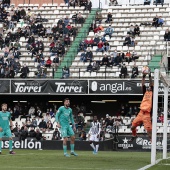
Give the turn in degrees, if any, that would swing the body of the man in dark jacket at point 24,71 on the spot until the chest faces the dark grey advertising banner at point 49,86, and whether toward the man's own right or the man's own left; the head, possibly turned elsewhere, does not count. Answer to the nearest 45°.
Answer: approximately 45° to the man's own left

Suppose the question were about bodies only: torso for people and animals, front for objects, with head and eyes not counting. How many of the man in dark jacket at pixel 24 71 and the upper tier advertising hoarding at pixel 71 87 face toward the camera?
2

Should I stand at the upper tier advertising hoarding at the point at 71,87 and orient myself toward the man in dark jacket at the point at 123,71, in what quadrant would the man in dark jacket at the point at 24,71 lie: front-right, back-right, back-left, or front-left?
back-left

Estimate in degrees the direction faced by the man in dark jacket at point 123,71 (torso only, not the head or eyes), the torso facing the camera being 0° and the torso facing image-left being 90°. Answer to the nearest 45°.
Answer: approximately 45°

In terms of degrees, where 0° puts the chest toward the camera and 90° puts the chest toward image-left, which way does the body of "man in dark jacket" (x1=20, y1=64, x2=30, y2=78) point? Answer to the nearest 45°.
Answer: approximately 0°

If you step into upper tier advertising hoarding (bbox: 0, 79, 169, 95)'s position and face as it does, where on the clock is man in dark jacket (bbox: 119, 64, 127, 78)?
The man in dark jacket is roughly at 9 o'clock from the upper tier advertising hoarding.

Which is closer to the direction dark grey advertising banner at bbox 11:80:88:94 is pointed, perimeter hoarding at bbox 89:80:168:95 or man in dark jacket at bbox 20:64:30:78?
the perimeter hoarding

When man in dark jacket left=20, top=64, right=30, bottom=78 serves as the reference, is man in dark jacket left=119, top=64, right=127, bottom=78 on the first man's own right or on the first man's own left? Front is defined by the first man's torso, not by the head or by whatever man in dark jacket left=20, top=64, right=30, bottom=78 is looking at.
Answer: on the first man's own left
